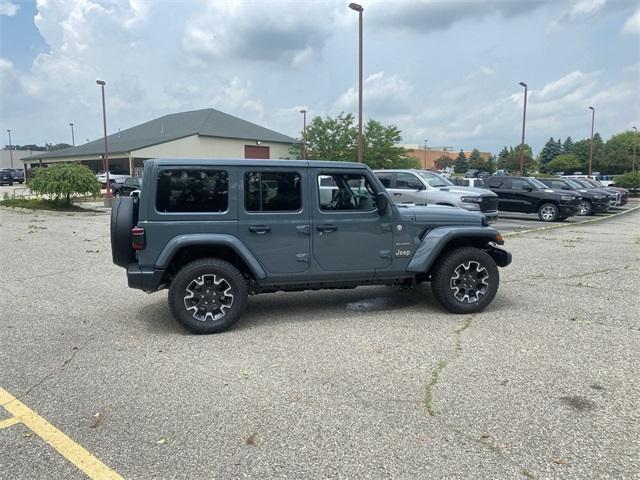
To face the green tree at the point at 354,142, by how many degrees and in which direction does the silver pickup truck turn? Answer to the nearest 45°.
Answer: approximately 135° to its left

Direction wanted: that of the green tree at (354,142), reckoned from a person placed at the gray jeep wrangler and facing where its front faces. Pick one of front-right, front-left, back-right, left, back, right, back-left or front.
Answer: left

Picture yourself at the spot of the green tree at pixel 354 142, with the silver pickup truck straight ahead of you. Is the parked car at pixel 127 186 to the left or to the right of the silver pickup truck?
right

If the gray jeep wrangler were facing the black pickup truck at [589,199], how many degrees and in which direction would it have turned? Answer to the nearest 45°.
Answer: approximately 45° to its left

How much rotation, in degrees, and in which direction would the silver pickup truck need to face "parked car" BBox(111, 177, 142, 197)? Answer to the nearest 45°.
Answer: approximately 180°

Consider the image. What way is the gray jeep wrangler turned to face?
to the viewer's right

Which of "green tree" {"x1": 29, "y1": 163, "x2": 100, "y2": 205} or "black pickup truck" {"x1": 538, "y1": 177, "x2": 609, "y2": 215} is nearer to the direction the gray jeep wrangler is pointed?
the black pickup truck
